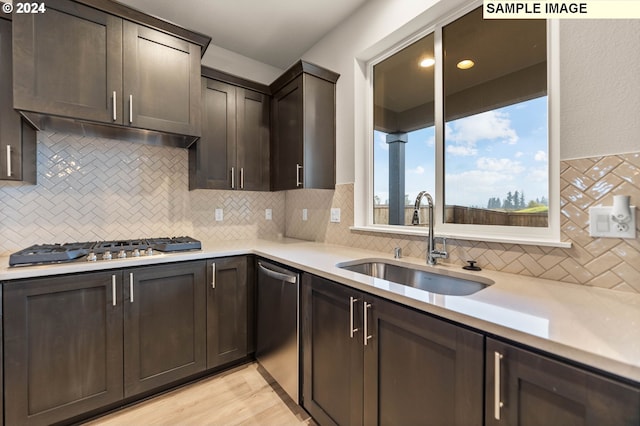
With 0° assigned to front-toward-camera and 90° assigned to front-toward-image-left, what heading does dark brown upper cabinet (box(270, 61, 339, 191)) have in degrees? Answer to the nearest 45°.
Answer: approximately 45°

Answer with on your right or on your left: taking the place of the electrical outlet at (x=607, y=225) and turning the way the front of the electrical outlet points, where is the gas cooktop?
on your right

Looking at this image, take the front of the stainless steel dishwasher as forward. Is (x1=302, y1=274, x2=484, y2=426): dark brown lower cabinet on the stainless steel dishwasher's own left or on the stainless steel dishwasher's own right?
on the stainless steel dishwasher's own left

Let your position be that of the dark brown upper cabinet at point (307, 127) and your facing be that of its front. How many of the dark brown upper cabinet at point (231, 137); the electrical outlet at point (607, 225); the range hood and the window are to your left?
2

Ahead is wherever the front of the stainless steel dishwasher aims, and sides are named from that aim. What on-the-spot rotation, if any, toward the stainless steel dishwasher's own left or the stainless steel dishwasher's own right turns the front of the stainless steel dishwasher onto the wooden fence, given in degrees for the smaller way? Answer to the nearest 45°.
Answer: approximately 135° to the stainless steel dishwasher's own left

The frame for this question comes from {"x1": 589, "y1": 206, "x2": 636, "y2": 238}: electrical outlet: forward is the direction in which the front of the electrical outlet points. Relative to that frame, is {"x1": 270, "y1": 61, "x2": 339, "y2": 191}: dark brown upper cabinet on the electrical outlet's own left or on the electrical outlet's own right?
on the electrical outlet's own right

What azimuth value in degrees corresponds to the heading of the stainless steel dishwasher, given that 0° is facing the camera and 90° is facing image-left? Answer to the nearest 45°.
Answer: approximately 45°

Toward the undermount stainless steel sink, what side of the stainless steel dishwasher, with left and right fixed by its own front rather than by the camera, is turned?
left

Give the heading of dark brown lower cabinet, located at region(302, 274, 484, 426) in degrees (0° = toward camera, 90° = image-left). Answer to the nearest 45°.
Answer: approximately 45°

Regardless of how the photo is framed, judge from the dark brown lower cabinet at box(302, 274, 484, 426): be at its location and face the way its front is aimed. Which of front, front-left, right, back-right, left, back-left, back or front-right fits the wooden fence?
back
